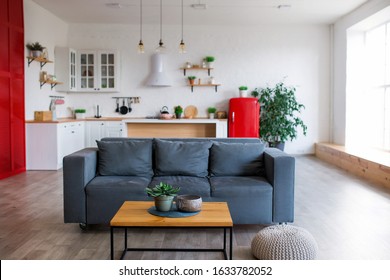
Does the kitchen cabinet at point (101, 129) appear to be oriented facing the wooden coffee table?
yes

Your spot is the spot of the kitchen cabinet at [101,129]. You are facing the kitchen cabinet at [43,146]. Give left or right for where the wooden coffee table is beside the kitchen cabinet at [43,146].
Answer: left

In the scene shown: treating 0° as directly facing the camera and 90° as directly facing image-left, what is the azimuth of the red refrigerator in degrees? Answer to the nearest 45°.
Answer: approximately 0°

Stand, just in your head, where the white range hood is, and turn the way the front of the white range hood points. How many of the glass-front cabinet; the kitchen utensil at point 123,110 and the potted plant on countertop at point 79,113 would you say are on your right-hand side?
3

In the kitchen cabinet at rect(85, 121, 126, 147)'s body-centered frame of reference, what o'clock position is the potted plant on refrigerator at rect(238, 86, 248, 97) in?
The potted plant on refrigerator is roughly at 9 o'clock from the kitchen cabinet.

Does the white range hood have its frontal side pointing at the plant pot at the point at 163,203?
yes

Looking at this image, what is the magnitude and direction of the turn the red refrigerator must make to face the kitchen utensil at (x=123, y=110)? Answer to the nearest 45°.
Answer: approximately 90° to its right

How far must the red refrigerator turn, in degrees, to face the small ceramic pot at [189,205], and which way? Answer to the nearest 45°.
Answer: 0° — it already faces it

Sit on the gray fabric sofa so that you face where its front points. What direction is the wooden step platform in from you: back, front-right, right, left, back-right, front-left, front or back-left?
back-left
